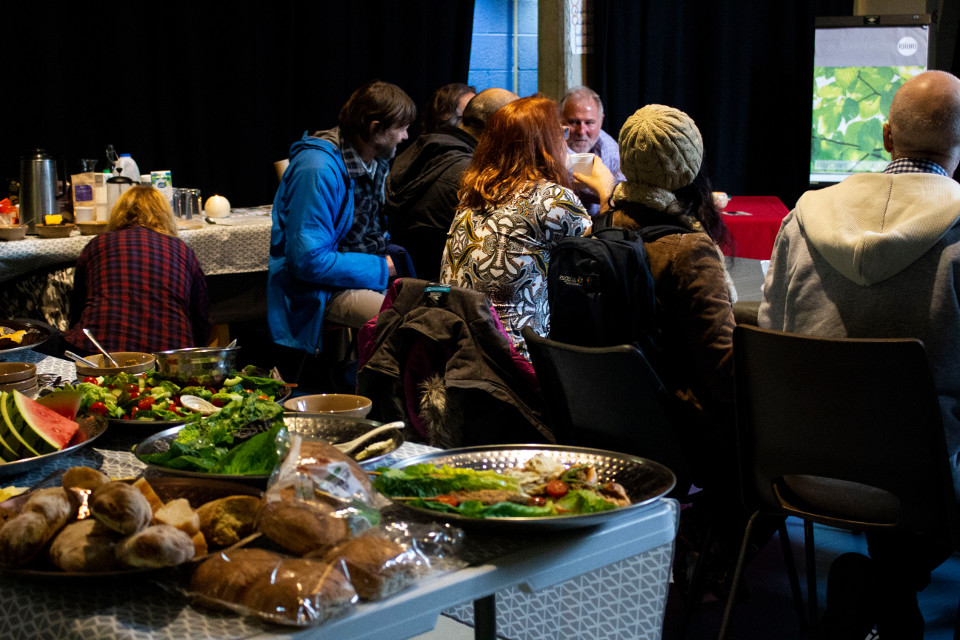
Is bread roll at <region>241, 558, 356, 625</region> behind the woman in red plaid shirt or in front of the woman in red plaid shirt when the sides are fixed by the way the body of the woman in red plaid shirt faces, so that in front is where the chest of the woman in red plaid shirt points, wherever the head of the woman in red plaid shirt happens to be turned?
behind

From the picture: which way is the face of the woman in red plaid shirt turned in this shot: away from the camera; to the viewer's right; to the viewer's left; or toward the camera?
away from the camera

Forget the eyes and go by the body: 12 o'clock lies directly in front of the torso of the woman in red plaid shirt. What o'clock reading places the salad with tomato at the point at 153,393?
The salad with tomato is roughly at 6 o'clock from the woman in red plaid shirt.

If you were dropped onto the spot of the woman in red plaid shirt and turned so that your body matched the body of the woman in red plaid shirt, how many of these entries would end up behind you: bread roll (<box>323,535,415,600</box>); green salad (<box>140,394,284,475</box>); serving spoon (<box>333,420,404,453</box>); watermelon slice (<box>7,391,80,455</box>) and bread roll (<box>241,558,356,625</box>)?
5

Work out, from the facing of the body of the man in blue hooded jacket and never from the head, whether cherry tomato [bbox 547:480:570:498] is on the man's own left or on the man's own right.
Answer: on the man's own right

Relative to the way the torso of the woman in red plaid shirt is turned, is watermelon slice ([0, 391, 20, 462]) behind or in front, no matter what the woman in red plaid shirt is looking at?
behind

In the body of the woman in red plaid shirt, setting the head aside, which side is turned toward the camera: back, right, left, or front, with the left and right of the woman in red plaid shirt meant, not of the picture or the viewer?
back

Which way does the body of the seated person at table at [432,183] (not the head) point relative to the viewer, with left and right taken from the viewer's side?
facing away from the viewer and to the right of the viewer

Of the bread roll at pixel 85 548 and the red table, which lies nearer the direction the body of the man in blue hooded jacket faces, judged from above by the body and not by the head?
the red table

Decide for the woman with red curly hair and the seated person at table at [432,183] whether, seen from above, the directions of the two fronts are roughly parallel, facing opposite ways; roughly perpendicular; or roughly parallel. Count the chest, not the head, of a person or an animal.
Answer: roughly parallel

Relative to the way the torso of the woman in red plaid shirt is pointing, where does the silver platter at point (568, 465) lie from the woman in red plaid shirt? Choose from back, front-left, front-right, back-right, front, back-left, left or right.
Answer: back

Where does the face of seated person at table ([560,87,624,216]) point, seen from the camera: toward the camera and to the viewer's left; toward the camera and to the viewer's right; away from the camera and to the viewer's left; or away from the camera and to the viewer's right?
toward the camera and to the viewer's left

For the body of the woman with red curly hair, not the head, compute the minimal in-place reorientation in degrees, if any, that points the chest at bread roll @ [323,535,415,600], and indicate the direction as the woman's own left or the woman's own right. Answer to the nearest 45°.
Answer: approximately 135° to the woman's own right

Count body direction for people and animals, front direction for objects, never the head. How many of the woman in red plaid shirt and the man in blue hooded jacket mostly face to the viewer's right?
1

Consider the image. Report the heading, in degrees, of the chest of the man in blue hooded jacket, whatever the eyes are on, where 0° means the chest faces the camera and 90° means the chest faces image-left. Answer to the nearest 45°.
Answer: approximately 270°

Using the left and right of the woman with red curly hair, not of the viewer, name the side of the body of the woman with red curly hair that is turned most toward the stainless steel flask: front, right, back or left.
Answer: left
